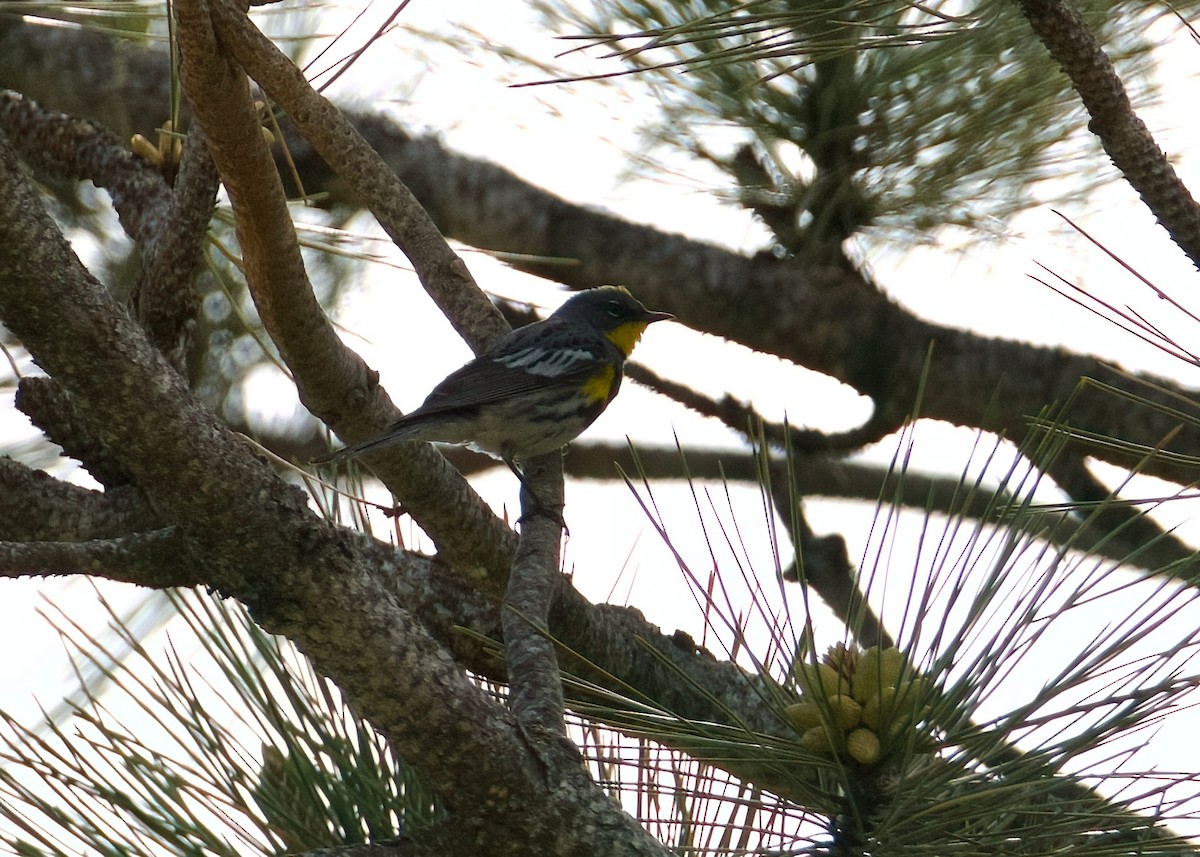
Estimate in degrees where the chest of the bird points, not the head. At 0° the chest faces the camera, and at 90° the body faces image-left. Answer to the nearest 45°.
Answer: approximately 270°

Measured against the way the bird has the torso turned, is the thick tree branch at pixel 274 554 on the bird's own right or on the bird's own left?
on the bird's own right
